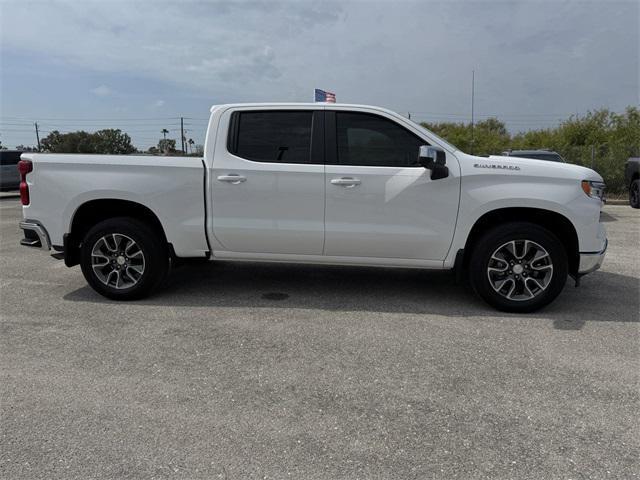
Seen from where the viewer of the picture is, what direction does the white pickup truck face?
facing to the right of the viewer

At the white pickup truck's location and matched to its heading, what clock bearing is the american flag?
The american flag is roughly at 9 o'clock from the white pickup truck.

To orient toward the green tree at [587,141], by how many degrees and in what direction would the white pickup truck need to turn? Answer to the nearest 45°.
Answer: approximately 45° to its left

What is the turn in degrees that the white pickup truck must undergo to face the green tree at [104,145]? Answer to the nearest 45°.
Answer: approximately 135° to its left
